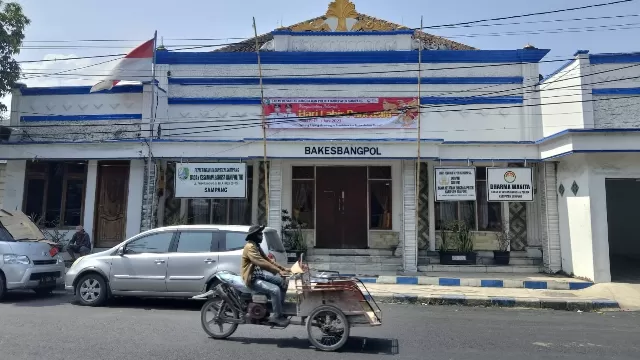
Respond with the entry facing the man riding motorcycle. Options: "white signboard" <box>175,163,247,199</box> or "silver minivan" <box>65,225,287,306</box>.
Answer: the white signboard

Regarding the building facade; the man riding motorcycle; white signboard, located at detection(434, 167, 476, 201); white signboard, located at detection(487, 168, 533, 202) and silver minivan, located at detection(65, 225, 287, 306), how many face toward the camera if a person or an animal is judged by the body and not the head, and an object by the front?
3

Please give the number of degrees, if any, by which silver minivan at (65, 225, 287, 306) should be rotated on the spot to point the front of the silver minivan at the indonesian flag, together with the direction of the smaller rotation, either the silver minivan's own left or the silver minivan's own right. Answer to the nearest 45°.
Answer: approximately 90° to the silver minivan's own right

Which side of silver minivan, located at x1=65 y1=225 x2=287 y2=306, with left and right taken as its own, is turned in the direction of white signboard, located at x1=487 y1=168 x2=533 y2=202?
back
